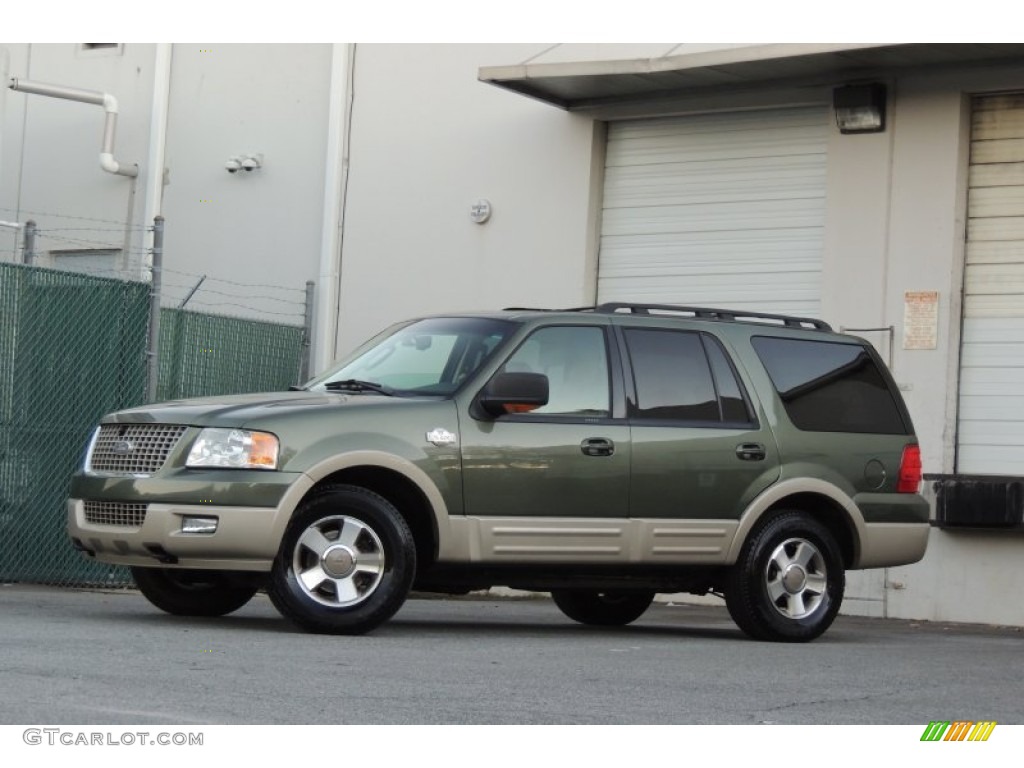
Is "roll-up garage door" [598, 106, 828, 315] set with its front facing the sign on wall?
no

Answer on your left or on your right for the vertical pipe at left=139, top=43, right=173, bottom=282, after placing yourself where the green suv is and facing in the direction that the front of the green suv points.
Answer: on your right

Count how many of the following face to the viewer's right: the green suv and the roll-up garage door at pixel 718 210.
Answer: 0

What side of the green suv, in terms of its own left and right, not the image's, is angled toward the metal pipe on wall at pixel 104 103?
right

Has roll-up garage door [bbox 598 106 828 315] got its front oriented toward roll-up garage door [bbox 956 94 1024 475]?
no

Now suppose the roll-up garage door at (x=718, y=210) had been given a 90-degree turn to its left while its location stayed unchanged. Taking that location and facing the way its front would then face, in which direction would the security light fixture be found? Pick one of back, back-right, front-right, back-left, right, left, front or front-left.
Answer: front

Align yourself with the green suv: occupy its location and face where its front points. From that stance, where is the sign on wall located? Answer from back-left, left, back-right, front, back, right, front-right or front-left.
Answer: back

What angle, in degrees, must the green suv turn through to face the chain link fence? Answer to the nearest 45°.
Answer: approximately 90° to its right

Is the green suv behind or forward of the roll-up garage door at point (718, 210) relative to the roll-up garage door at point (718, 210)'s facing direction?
forward

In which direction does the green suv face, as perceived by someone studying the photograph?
facing the viewer and to the left of the viewer

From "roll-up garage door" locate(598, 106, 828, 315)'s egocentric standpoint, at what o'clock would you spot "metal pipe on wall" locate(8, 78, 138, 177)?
The metal pipe on wall is roughly at 2 o'clock from the roll-up garage door.

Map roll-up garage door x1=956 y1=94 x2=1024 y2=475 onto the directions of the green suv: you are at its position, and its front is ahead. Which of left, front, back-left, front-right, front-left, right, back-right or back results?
back
